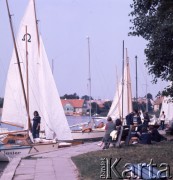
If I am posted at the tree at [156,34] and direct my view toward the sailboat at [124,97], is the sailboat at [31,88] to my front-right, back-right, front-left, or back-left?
front-left
